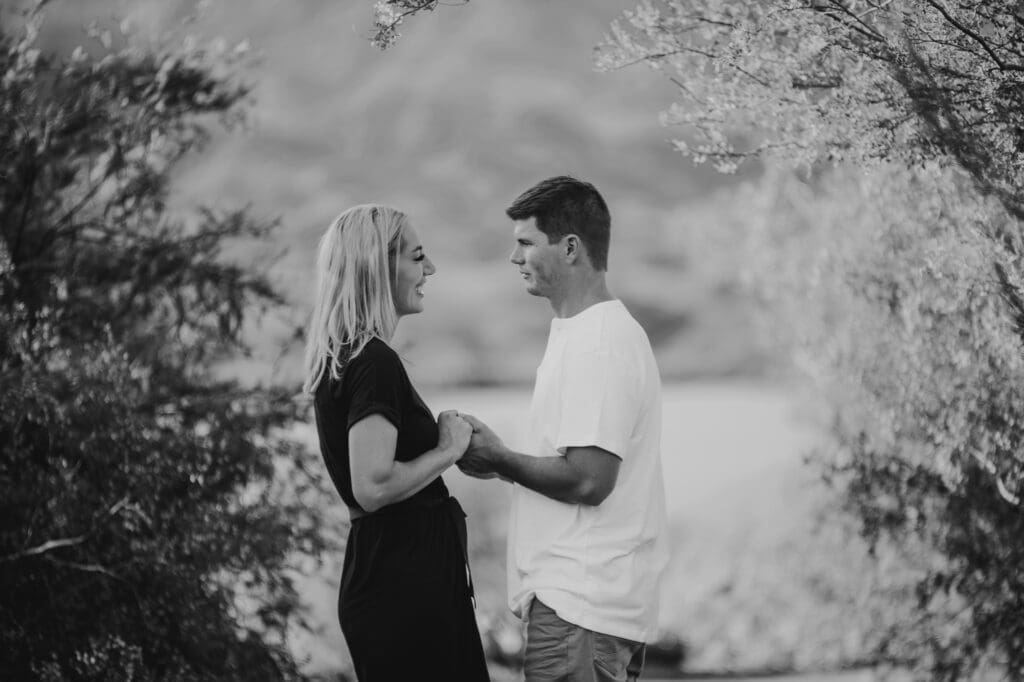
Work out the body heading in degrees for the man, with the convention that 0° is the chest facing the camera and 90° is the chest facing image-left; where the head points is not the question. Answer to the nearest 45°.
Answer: approximately 90°

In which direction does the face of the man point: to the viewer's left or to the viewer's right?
to the viewer's left

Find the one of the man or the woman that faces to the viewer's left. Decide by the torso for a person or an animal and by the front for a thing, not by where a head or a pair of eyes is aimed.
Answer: the man

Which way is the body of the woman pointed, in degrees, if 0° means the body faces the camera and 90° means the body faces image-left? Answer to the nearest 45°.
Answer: approximately 270°

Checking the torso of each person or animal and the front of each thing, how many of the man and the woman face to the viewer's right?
1

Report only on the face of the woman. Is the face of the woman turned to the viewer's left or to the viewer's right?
to the viewer's right

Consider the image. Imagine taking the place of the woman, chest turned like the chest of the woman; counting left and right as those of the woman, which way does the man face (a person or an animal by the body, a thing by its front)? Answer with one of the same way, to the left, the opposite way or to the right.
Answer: the opposite way
